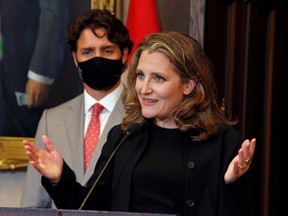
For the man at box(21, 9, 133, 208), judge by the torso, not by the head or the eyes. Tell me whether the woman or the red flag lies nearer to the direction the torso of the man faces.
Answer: the woman

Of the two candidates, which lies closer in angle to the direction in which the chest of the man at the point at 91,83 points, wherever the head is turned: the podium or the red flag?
the podium

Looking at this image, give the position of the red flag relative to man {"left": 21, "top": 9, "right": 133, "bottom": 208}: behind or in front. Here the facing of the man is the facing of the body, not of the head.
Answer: behind

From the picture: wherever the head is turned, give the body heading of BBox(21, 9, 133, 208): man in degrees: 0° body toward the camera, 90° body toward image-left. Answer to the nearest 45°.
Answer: approximately 0°

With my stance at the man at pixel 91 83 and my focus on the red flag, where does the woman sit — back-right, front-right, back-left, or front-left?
back-right

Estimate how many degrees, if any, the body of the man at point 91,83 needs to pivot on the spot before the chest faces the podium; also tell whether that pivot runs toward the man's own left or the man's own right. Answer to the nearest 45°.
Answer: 0° — they already face it

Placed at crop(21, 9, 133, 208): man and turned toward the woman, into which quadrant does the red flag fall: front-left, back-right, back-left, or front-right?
back-left

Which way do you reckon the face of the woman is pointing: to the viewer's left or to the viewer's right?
to the viewer's left
